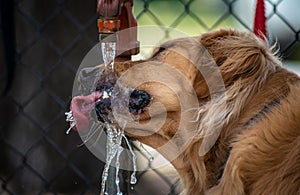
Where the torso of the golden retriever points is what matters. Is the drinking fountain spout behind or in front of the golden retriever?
in front

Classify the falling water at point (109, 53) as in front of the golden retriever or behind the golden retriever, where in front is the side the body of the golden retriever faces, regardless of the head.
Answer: in front

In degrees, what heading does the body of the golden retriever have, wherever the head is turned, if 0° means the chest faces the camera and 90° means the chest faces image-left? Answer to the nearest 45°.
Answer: approximately 90°
